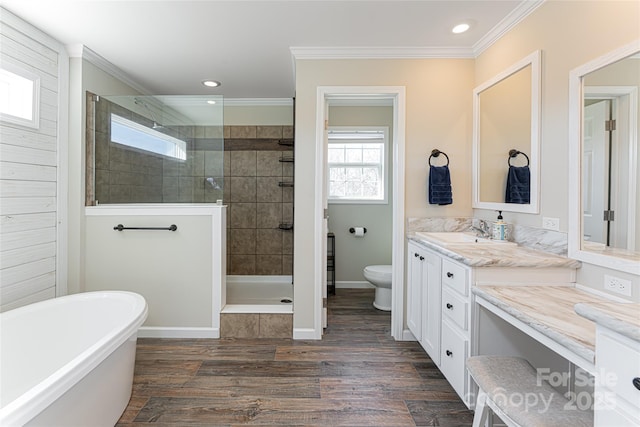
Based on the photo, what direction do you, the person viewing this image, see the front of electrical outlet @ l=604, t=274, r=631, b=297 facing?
facing the viewer and to the left of the viewer

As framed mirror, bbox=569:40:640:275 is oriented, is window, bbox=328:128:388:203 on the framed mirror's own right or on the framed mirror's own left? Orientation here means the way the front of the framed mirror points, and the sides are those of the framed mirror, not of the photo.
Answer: on the framed mirror's own right

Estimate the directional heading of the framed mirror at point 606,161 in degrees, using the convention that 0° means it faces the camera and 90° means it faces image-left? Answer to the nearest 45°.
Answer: approximately 45°

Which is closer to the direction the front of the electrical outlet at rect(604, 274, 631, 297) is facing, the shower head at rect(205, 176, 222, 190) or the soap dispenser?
the shower head

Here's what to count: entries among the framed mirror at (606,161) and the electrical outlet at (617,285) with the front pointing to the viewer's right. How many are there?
0

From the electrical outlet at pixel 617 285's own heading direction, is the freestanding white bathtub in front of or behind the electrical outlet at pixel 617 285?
in front

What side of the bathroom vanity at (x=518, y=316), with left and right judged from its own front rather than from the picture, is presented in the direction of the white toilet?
right
